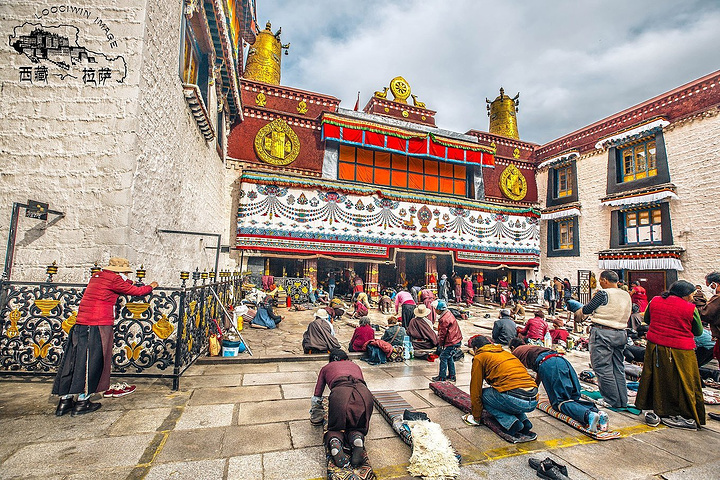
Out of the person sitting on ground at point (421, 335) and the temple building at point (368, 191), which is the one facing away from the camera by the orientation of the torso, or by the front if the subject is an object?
the person sitting on ground

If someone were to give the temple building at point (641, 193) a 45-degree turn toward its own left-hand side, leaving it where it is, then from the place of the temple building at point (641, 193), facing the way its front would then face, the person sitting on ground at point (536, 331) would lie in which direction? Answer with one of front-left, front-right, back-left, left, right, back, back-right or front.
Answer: front

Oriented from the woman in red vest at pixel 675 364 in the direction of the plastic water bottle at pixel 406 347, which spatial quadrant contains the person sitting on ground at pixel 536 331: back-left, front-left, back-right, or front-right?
front-right

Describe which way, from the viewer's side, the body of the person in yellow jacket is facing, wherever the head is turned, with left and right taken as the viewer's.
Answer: facing away from the viewer and to the left of the viewer

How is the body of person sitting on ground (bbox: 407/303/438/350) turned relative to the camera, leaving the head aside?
away from the camera

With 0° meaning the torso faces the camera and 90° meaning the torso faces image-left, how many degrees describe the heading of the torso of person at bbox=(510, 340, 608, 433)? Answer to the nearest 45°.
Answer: approximately 135°

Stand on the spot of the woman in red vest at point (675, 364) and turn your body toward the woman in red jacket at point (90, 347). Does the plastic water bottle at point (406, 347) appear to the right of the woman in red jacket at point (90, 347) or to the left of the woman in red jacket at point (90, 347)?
right

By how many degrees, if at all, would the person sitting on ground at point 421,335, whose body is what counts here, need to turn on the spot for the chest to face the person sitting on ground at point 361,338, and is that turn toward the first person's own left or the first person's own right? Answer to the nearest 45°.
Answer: approximately 90° to the first person's own left

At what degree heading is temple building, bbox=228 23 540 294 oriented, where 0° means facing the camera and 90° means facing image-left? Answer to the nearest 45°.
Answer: approximately 315°

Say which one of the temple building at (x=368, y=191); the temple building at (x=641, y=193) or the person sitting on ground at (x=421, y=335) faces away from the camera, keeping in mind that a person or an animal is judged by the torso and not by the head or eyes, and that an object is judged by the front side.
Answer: the person sitting on ground

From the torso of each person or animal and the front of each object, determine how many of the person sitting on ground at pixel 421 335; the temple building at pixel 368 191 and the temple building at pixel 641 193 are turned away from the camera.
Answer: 1

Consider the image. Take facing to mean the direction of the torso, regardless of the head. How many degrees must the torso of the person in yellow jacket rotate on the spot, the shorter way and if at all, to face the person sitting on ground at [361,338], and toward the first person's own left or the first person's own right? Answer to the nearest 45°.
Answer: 0° — they already face them
